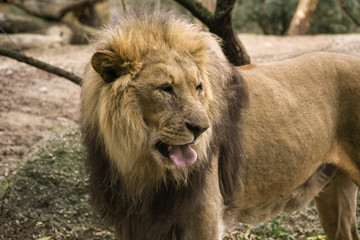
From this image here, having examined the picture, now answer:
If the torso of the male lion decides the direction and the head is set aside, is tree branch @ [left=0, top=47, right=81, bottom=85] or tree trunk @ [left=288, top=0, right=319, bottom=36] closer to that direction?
the tree branch

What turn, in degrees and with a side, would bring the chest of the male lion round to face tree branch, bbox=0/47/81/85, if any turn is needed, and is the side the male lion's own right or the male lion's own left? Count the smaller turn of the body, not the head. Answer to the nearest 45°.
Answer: approximately 90° to the male lion's own right

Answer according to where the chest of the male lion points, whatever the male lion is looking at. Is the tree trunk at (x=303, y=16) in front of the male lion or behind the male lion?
behind

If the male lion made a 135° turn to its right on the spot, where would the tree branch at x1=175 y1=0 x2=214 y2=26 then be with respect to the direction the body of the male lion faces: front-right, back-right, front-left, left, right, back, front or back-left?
front

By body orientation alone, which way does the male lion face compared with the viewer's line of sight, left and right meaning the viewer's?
facing the viewer and to the left of the viewer
